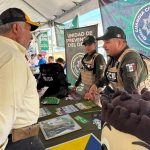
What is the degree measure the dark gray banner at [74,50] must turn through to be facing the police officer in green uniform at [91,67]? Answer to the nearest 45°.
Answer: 0° — it already faces them

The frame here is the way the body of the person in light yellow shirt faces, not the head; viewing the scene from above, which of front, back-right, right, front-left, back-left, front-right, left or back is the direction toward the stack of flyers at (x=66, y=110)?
front-left

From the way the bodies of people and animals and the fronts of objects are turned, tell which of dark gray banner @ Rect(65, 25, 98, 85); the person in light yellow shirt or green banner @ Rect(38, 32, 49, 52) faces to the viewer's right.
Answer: the person in light yellow shirt

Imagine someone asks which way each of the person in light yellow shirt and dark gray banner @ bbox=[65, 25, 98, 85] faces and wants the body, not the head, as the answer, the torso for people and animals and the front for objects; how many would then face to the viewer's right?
1

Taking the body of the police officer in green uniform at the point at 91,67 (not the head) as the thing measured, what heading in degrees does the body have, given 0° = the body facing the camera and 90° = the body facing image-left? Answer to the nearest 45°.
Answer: approximately 45°

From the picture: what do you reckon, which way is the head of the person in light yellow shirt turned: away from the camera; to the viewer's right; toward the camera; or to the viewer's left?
to the viewer's right

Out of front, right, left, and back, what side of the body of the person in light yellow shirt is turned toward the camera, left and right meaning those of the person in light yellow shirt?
right

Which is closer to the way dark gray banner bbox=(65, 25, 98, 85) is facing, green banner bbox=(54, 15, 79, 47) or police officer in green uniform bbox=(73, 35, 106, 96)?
the police officer in green uniform

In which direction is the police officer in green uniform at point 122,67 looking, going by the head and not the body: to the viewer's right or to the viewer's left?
to the viewer's left

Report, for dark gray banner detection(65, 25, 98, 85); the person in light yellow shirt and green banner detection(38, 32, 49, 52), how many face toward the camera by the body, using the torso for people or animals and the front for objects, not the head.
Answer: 2

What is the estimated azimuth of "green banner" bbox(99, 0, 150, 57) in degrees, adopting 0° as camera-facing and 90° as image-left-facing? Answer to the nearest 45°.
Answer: approximately 0°
